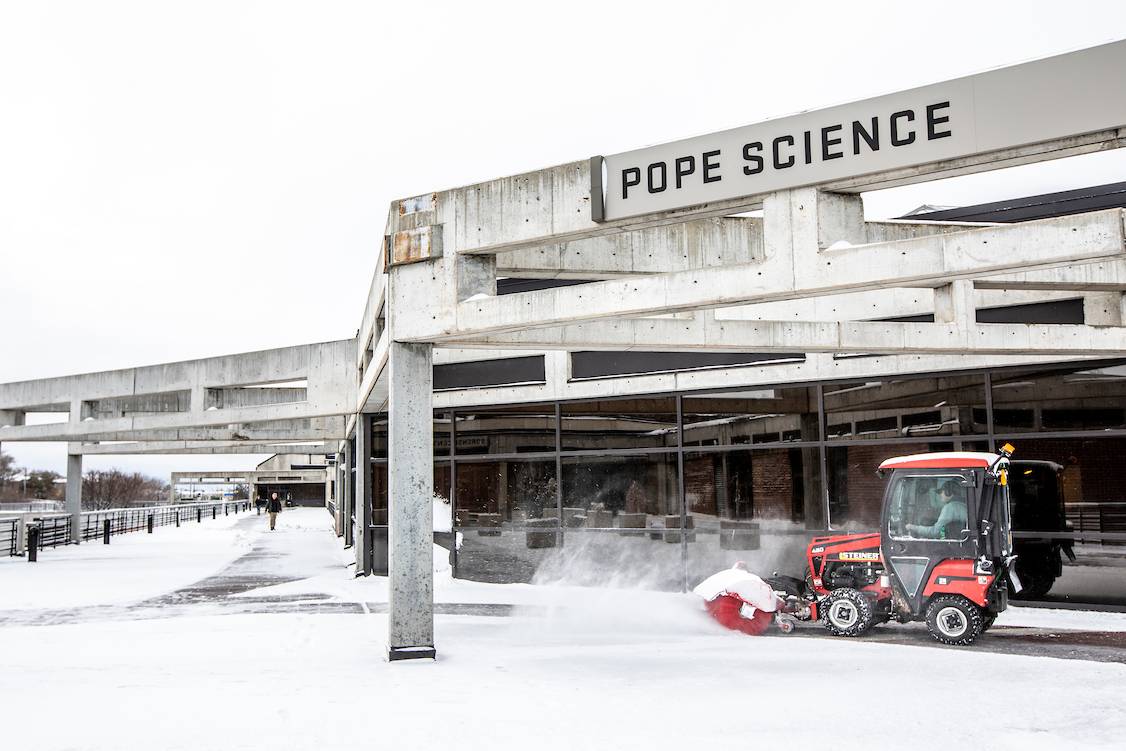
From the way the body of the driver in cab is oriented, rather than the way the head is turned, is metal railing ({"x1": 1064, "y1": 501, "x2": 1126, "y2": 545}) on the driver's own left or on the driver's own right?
on the driver's own right

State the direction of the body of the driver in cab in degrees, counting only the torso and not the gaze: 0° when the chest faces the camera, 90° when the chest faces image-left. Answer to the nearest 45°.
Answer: approximately 90°

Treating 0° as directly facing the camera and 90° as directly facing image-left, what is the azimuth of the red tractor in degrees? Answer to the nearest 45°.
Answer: approximately 90°

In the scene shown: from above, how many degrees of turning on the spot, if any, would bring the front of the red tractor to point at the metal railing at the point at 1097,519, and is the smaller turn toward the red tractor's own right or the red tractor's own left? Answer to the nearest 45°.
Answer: approximately 135° to the red tractor's own right

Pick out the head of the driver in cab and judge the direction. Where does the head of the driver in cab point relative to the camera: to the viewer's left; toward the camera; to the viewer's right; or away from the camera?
to the viewer's left
